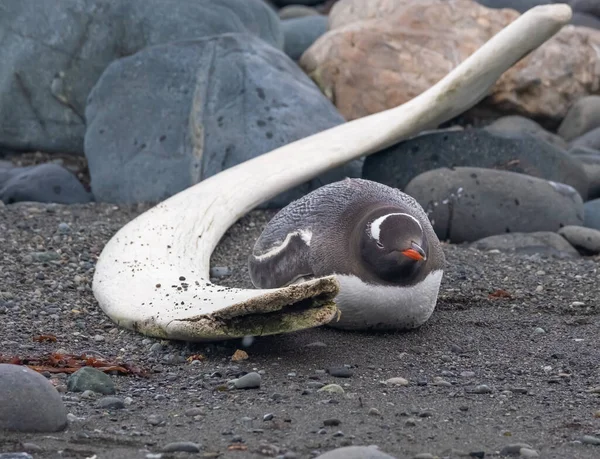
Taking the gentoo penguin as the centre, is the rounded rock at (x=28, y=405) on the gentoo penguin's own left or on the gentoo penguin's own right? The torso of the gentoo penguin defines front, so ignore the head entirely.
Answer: on the gentoo penguin's own right

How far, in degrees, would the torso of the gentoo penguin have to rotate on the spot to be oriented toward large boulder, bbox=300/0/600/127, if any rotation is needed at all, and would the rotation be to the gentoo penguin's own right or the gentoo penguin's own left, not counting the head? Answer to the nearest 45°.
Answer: approximately 135° to the gentoo penguin's own left

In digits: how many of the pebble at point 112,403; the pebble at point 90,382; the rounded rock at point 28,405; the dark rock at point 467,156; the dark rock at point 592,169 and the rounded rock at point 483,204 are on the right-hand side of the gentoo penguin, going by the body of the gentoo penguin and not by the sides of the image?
3

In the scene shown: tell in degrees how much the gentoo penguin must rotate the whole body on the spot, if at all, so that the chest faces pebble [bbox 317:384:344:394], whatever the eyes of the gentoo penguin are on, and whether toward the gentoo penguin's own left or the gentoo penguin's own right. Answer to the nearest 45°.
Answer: approximately 45° to the gentoo penguin's own right

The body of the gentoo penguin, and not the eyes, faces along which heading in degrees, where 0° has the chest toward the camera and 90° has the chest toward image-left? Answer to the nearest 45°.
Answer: approximately 315°

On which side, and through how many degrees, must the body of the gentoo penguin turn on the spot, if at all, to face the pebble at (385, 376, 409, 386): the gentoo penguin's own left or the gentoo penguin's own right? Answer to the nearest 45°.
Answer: approximately 45° to the gentoo penguin's own right

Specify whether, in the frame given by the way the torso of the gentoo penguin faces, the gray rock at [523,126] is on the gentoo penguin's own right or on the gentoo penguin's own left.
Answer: on the gentoo penguin's own left

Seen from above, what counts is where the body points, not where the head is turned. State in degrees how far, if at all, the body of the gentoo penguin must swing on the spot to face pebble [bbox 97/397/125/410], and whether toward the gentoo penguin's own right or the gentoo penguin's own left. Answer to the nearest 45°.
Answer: approximately 90° to the gentoo penguin's own right

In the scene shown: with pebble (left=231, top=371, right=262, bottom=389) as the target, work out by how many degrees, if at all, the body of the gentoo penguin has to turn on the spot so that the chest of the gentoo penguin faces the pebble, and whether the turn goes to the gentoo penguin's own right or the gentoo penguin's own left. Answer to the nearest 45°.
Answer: approximately 90° to the gentoo penguin's own right

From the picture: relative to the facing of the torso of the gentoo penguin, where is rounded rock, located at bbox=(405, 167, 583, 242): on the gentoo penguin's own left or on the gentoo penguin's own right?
on the gentoo penguin's own left

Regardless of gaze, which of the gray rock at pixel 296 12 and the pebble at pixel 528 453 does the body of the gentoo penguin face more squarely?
the pebble

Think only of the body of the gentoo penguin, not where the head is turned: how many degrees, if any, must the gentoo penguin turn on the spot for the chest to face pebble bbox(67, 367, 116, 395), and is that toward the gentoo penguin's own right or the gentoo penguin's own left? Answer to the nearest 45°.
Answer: approximately 90° to the gentoo penguin's own right
